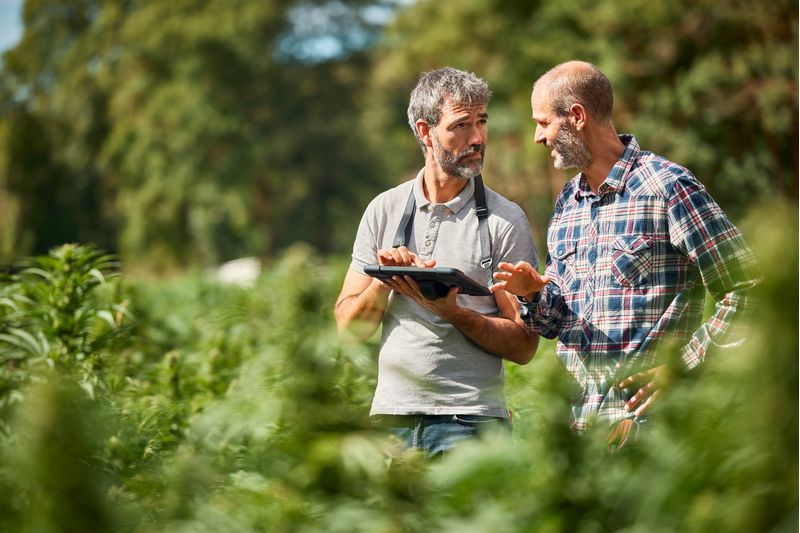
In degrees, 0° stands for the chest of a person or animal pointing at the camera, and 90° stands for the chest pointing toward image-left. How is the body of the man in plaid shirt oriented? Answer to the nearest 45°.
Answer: approximately 45°

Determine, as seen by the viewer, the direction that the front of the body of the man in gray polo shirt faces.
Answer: toward the camera

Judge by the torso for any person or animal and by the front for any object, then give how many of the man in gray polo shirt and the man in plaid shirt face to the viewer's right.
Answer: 0

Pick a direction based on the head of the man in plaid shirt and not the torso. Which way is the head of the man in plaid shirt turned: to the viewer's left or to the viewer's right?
to the viewer's left

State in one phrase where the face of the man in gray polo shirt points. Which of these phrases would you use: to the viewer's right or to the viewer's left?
to the viewer's right

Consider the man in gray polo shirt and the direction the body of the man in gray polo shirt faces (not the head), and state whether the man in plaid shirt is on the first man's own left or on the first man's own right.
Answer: on the first man's own left

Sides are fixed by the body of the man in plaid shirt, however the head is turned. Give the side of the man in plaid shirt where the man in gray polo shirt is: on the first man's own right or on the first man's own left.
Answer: on the first man's own right
